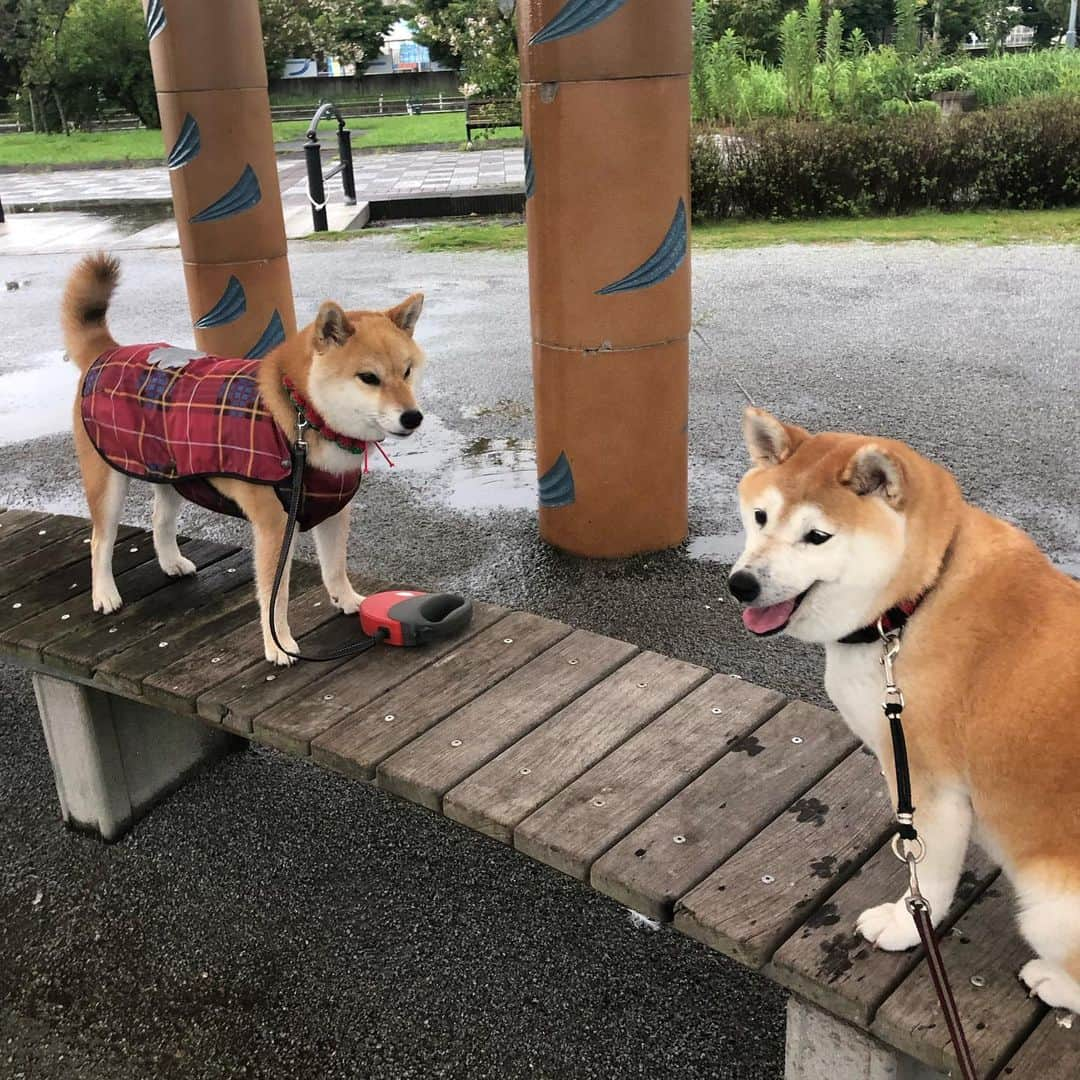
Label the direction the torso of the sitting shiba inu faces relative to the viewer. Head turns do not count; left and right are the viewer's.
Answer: facing to the left of the viewer

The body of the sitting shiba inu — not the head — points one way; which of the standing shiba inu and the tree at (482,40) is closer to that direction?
the standing shiba inu

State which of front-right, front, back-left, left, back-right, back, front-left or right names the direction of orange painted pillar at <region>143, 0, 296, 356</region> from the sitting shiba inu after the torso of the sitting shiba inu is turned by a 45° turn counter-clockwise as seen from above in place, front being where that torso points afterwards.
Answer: right

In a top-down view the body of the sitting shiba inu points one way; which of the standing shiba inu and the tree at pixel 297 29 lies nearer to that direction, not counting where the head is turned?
the standing shiba inu

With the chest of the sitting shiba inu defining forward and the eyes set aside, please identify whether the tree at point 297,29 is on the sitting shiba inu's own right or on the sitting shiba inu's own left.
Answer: on the sitting shiba inu's own right

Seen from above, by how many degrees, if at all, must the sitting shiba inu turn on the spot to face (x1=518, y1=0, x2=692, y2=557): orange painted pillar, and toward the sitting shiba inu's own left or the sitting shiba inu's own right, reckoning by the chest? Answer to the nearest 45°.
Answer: approximately 45° to the sitting shiba inu's own right

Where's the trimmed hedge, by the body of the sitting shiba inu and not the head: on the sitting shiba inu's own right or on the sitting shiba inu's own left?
on the sitting shiba inu's own right
